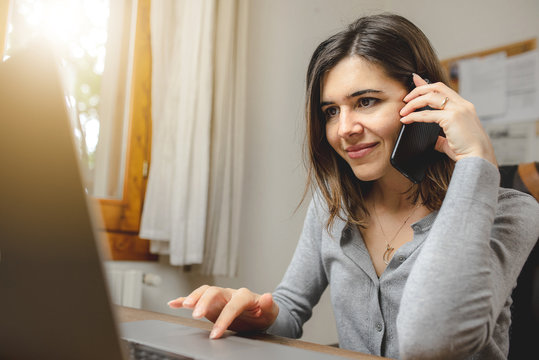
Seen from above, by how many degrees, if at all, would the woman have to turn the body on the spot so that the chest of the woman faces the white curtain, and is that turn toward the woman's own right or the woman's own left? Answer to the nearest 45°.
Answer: approximately 90° to the woman's own right

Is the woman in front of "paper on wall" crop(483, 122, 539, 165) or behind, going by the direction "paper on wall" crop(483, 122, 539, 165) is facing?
in front

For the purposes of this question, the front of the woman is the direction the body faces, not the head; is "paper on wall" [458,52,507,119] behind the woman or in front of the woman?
behind

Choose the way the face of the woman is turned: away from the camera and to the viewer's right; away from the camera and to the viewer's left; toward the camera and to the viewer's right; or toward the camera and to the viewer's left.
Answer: toward the camera and to the viewer's left

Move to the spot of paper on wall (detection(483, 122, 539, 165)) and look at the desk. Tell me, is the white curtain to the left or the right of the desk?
right

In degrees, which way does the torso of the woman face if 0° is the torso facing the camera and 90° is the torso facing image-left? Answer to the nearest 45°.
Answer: approximately 45°

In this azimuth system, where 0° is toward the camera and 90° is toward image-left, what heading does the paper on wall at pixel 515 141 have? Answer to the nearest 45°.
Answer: approximately 0°

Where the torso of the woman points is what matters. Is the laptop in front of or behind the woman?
in front

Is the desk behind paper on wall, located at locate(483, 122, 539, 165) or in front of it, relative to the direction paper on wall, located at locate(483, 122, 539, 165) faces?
in front
